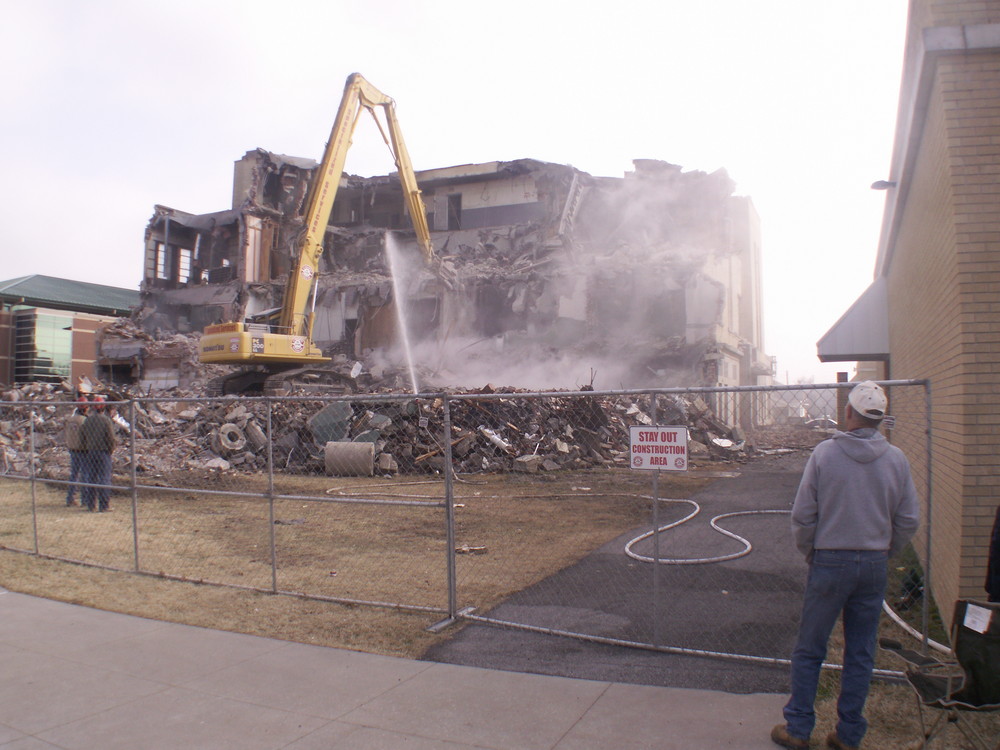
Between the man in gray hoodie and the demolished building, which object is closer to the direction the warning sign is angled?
the man in gray hoodie

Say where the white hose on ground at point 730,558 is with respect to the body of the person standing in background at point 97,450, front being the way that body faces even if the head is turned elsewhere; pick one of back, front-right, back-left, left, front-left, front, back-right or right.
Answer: back-right

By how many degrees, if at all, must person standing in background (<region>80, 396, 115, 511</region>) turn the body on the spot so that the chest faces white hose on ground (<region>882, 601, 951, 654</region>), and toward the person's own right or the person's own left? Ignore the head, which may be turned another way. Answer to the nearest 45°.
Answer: approximately 135° to the person's own right

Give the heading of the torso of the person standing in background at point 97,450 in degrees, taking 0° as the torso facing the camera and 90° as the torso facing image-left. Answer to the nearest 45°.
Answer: approximately 180°

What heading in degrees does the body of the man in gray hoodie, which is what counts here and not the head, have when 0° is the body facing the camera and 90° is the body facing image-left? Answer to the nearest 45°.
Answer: approximately 135°

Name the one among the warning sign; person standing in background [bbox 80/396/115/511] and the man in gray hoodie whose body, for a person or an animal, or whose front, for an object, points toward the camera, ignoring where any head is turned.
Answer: the warning sign

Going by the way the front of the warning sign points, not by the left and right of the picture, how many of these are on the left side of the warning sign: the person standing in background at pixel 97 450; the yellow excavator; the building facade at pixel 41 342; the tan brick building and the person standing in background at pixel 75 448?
1

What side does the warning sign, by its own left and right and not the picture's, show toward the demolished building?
back

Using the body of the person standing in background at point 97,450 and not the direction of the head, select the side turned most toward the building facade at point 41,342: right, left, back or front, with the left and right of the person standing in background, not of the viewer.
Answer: front

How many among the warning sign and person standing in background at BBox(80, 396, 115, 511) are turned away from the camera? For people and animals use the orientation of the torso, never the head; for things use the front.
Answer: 1

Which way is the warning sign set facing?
toward the camera

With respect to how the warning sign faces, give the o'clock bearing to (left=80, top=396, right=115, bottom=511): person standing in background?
The person standing in background is roughly at 4 o'clock from the warning sign.

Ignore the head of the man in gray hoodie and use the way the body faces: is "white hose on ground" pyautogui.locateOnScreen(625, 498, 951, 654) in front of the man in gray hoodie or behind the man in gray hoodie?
in front

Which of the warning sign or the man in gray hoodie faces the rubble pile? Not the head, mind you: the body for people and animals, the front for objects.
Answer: the man in gray hoodie
